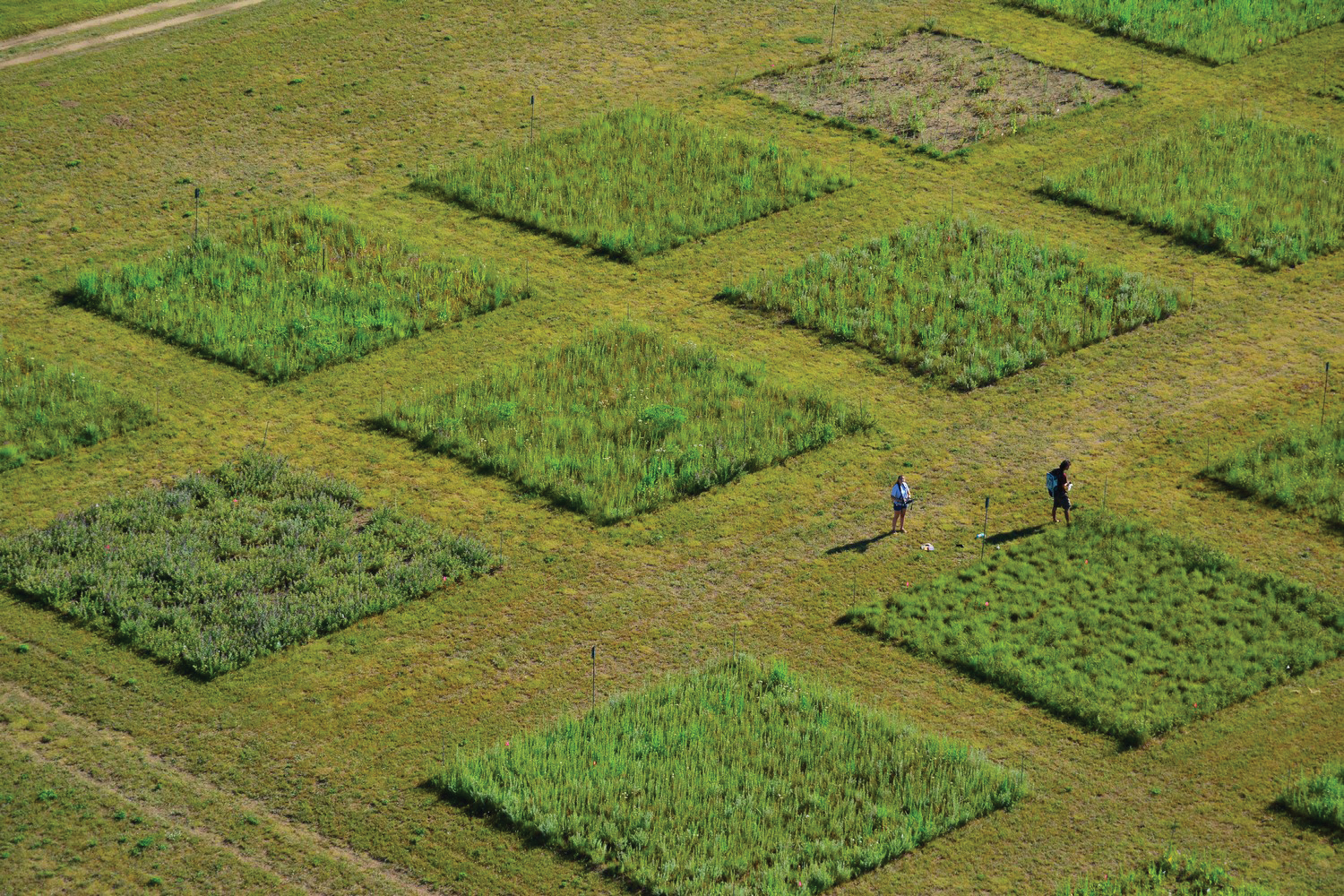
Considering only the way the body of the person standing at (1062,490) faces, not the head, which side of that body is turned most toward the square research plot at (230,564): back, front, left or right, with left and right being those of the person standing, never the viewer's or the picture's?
back

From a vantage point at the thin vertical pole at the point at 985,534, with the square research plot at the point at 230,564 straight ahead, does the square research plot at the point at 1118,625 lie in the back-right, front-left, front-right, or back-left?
back-left

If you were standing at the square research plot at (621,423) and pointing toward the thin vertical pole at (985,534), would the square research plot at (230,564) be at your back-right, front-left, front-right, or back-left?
back-right

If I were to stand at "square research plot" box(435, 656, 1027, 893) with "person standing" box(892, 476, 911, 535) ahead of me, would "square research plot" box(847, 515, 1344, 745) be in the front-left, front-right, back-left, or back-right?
front-right

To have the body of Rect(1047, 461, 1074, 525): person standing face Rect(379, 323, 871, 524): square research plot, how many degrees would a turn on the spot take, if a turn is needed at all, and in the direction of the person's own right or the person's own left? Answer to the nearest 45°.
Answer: approximately 180°

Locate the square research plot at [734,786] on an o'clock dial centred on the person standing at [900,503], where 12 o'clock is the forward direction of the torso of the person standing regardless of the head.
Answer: The square research plot is roughly at 2 o'clock from the person standing.

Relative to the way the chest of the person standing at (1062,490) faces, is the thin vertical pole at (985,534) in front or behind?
behind

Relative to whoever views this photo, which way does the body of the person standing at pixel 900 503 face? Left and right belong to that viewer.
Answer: facing the viewer and to the right of the viewer

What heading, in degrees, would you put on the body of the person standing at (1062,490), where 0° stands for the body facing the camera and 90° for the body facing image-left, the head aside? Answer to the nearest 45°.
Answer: approximately 270°

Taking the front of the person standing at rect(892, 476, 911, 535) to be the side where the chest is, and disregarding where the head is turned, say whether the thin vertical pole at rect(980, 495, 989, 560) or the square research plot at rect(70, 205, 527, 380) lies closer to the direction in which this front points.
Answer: the thin vertical pole

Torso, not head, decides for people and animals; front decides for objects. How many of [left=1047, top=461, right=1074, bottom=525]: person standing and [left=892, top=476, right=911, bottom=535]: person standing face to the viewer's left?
0

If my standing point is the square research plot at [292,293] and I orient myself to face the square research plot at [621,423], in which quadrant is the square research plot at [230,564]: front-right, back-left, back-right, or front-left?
front-right

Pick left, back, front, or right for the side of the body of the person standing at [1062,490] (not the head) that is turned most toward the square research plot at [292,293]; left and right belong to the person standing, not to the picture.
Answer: back

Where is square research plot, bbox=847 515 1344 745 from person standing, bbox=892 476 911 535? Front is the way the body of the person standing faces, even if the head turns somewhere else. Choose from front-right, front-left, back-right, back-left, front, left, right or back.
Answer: front

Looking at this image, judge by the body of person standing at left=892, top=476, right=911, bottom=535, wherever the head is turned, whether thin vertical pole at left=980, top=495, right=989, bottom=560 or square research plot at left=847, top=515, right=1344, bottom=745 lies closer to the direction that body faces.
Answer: the square research plot
